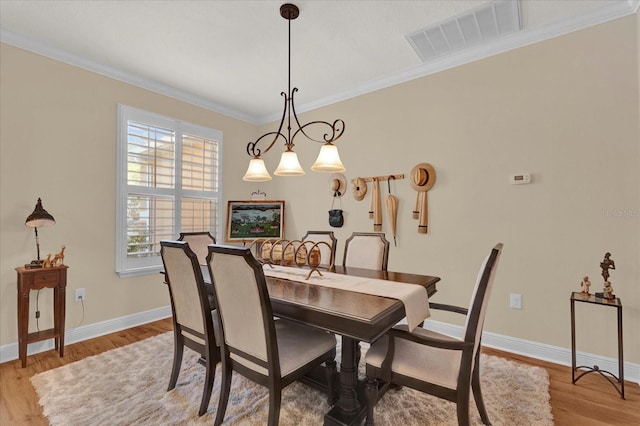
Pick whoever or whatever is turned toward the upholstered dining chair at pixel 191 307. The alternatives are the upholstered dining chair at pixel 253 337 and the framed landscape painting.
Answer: the framed landscape painting

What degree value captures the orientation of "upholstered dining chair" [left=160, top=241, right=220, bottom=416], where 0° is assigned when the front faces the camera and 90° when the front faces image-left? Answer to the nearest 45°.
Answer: approximately 225°

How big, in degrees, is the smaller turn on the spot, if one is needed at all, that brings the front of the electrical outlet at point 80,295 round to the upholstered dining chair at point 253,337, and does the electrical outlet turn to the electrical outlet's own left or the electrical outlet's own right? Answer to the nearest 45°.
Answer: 0° — it already faces it

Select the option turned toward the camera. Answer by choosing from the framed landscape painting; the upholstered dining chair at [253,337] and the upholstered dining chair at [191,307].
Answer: the framed landscape painting

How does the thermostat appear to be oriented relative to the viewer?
toward the camera

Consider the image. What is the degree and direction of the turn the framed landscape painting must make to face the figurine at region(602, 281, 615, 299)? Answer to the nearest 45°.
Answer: approximately 45° to its left

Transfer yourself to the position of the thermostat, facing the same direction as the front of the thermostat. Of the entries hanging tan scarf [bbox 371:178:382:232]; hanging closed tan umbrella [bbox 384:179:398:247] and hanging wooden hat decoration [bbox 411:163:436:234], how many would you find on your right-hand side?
3

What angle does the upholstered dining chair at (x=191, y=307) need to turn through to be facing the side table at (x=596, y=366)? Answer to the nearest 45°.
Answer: approximately 45° to its right

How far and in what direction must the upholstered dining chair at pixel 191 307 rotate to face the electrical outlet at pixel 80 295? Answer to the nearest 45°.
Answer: approximately 90° to its left

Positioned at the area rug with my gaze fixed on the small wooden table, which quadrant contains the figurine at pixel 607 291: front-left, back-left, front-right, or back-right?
back-right

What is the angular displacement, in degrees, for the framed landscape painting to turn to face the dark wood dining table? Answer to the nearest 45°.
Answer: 0° — it already faces it

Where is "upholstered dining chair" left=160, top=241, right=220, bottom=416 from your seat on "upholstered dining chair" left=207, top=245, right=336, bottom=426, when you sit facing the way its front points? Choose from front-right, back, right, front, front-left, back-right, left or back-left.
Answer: left

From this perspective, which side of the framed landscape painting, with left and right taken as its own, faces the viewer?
front
